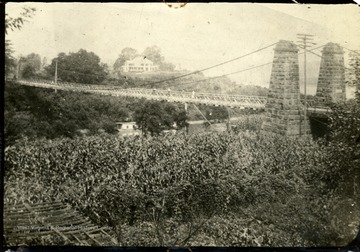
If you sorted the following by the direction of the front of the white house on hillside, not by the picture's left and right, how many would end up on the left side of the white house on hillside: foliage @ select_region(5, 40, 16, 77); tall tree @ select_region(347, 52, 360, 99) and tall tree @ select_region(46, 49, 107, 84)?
1

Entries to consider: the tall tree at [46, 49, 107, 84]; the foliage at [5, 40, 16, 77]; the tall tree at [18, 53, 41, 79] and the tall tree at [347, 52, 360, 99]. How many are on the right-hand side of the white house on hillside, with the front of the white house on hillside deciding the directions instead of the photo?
3

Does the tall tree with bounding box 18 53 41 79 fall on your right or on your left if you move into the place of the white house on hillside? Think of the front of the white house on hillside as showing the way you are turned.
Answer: on your right

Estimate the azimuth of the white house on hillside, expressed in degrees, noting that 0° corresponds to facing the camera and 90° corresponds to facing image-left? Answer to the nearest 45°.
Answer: approximately 0°

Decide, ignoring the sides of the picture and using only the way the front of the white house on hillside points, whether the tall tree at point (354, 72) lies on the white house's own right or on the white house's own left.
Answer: on the white house's own left

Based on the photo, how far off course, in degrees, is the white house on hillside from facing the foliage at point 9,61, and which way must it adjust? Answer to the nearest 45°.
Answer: approximately 90° to its right

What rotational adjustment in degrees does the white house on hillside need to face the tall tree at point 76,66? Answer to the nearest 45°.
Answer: approximately 90° to its right
